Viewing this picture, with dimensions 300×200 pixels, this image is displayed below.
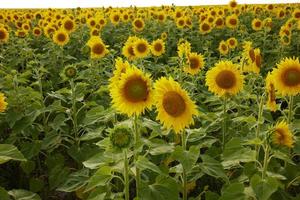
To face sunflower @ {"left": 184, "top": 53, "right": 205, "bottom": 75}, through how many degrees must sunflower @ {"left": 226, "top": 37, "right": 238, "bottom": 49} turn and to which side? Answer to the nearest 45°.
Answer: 0° — it already faces it

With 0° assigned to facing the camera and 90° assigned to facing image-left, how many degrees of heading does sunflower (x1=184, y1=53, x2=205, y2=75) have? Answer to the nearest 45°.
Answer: approximately 0°

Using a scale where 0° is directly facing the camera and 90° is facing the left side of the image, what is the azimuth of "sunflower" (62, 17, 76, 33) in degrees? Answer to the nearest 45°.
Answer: approximately 0°

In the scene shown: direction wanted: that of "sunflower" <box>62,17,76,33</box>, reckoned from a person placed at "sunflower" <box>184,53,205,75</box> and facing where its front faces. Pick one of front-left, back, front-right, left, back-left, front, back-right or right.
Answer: back-right
